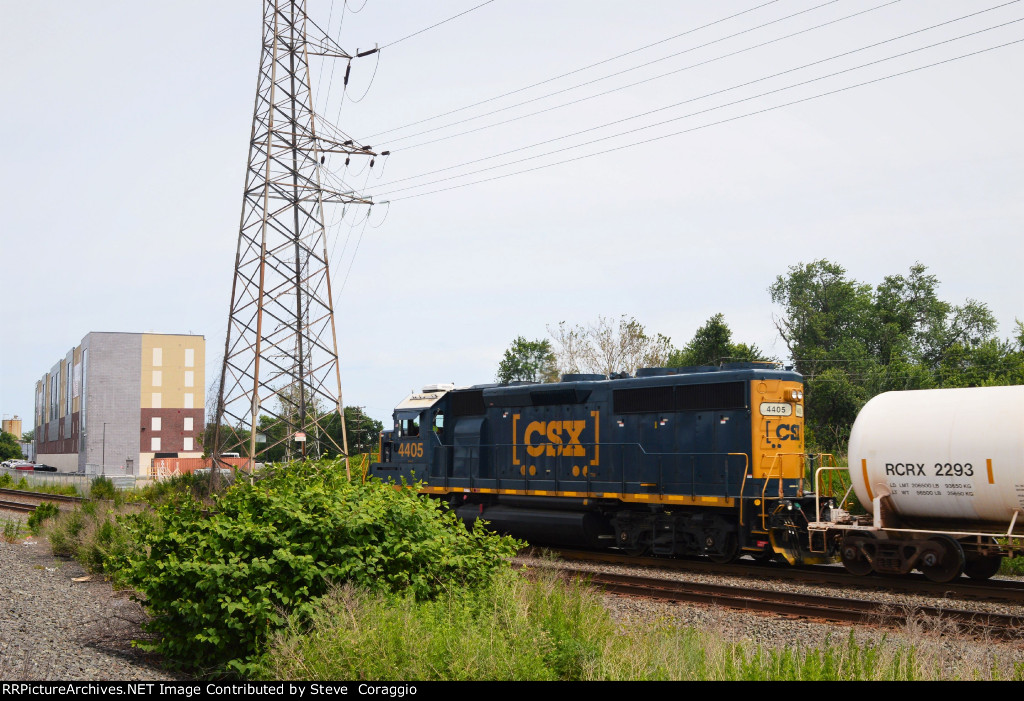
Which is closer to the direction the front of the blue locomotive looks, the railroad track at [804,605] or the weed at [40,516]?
the weed

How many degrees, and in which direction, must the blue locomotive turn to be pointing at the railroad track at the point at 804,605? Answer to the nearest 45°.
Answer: approximately 135° to its left

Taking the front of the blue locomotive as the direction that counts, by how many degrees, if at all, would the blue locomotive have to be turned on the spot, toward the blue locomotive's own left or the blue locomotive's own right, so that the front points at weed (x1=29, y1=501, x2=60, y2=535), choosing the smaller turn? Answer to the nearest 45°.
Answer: approximately 45° to the blue locomotive's own left

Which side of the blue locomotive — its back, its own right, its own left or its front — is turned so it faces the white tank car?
back

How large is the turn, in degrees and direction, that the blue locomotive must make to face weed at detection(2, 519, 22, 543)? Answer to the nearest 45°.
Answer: approximately 45° to its left

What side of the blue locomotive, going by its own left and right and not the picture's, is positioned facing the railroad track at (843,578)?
back

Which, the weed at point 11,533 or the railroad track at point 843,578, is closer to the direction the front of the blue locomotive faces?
the weed

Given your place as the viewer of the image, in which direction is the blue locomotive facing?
facing away from the viewer and to the left of the viewer
